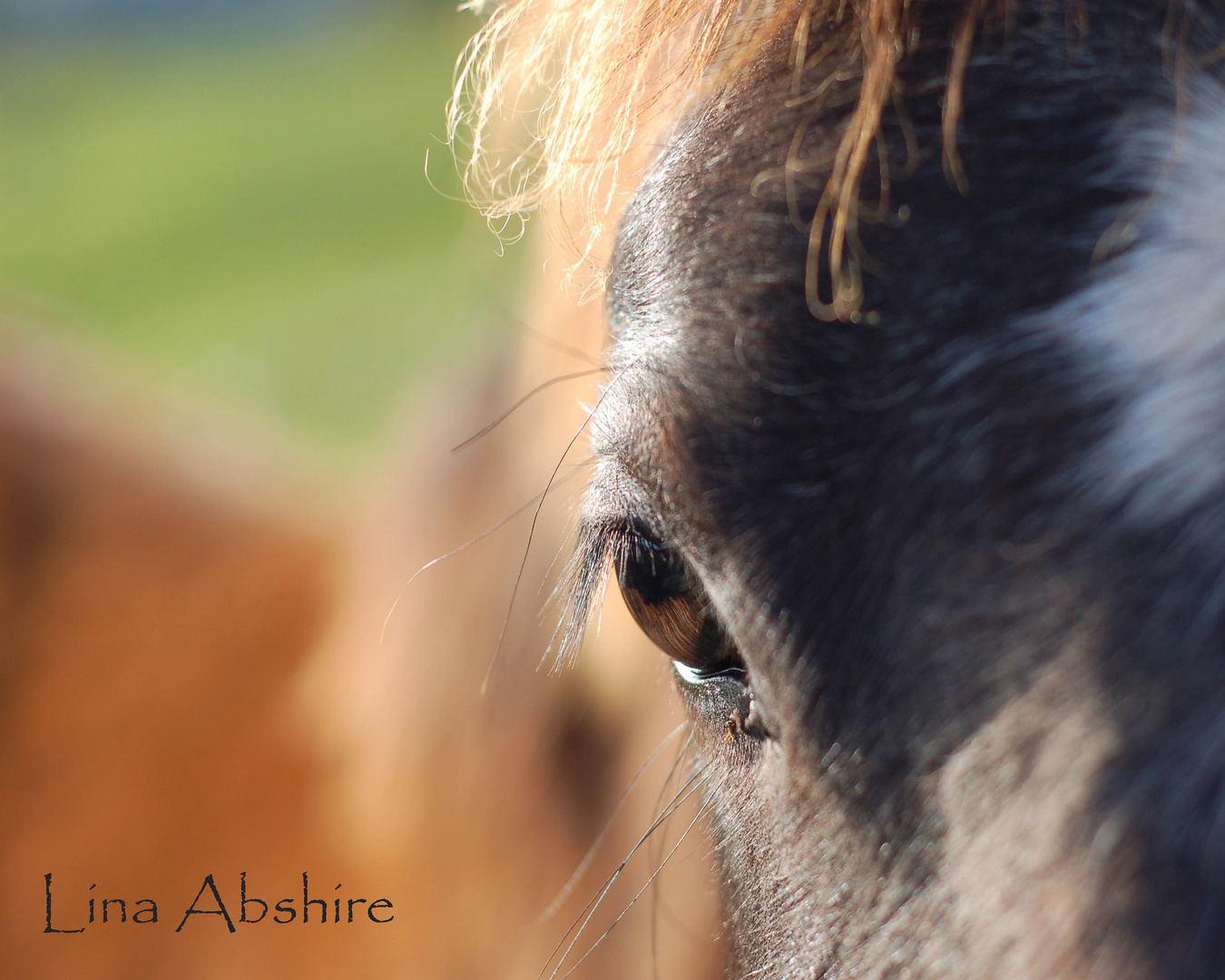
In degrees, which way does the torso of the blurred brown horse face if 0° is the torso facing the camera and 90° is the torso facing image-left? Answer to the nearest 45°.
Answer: approximately 270°
